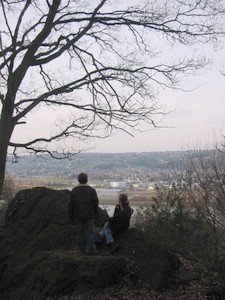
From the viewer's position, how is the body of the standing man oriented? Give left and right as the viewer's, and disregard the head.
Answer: facing away from the viewer

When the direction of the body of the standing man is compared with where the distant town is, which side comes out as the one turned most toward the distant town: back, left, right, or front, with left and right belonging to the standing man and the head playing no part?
front

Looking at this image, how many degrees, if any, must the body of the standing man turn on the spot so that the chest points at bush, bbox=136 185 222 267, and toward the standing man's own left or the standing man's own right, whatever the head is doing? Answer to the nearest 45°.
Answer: approximately 45° to the standing man's own right

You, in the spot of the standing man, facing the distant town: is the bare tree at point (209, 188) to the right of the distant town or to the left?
right

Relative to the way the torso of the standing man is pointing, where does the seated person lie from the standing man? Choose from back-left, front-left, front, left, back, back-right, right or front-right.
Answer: right

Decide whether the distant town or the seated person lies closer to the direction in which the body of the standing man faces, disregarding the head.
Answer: the distant town

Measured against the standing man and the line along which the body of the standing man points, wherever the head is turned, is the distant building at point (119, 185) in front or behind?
in front

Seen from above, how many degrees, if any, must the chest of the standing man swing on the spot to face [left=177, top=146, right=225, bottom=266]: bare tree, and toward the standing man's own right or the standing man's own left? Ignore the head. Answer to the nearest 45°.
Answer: approximately 45° to the standing man's own right
